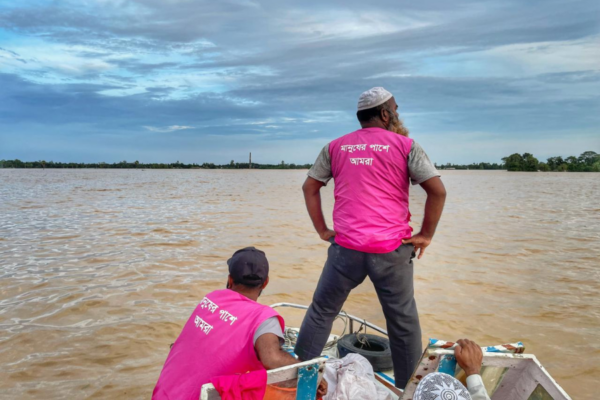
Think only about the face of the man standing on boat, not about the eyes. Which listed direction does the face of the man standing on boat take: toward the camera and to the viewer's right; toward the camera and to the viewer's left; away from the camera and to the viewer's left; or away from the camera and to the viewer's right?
away from the camera and to the viewer's right

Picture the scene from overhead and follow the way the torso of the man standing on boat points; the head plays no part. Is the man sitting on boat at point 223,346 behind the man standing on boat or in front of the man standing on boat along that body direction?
behind

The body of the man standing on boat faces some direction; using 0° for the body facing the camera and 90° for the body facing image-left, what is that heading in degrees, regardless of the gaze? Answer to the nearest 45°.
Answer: approximately 180°

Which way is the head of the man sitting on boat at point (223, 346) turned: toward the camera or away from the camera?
away from the camera
